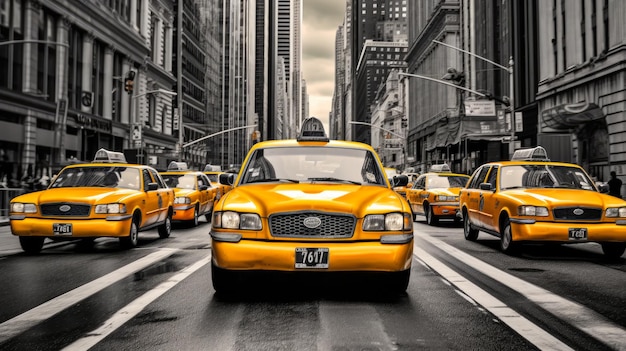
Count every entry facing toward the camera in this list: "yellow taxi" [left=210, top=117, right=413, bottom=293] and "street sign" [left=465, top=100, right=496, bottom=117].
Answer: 2

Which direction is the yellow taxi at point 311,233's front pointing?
toward the camera

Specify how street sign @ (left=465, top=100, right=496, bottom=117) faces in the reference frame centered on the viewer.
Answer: facing the viewer

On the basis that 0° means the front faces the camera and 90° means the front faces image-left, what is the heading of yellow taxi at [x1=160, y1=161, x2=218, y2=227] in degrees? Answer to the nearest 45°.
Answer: approximately 45°

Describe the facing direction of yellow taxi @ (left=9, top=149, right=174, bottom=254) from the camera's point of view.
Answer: facing the viewer and to the left of the viewer

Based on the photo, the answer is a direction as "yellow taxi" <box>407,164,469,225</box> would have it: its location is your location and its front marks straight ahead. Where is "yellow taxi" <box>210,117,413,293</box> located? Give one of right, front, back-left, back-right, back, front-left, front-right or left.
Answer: front-right

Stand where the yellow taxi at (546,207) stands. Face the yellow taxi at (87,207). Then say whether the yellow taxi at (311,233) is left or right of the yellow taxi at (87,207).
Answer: left
